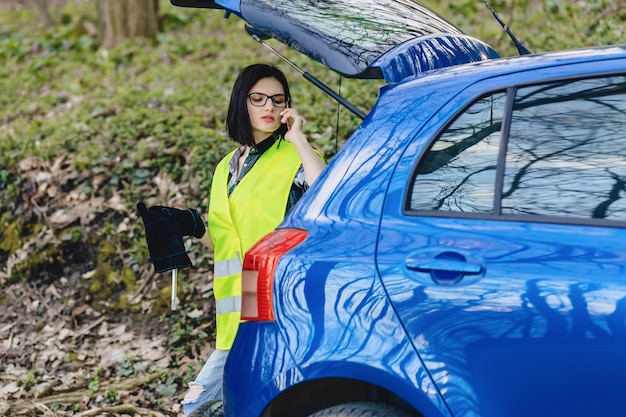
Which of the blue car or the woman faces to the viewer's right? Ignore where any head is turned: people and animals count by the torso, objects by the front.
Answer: the blue car

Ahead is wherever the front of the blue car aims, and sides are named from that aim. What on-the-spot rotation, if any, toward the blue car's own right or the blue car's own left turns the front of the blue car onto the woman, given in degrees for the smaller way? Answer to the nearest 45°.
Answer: approximately 135° to the blue car's own left

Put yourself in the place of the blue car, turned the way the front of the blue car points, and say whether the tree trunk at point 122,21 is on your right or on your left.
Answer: on your left

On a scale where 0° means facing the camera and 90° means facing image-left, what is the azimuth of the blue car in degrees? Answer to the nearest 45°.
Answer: approximately 270°

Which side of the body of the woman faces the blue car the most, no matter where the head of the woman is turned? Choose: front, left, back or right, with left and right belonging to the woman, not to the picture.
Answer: left

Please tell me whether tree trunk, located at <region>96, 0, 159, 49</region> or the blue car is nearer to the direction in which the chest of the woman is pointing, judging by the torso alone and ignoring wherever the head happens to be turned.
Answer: the blue car

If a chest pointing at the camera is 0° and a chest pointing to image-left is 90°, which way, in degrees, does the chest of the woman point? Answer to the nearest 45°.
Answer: approximately 45°

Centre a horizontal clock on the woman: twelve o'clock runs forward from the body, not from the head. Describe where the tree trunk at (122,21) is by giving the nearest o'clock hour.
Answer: The tree trunk is roughly at 4 o'clock from the woman.

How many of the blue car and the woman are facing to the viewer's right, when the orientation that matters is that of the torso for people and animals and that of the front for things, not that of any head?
1
